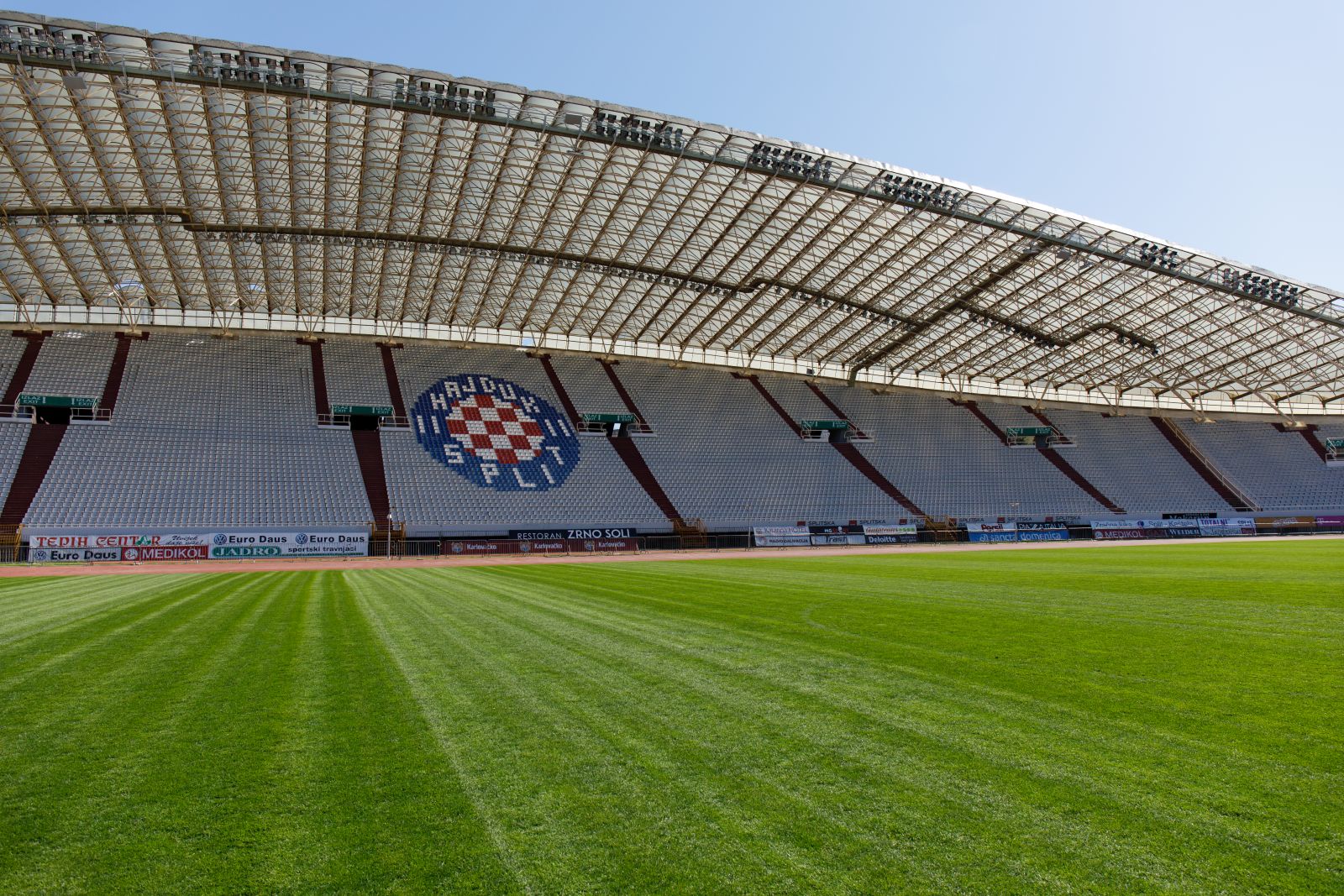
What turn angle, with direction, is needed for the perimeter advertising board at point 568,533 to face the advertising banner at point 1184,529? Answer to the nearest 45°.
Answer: approximately 90° to its left

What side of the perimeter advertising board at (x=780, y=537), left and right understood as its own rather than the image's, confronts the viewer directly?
front

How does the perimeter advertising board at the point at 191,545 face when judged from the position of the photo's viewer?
facing the viewer

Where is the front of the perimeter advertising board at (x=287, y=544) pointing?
toward the camera

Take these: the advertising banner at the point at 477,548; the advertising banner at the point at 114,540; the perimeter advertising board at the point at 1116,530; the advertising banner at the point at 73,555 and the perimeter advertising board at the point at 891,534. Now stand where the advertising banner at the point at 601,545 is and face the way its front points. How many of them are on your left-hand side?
2

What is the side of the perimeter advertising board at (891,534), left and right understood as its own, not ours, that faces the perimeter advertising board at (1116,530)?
left

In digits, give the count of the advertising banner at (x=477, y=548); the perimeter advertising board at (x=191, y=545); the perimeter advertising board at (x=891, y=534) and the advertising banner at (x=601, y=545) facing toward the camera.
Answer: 4

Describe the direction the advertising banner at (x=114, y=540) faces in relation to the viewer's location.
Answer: facing the viewer

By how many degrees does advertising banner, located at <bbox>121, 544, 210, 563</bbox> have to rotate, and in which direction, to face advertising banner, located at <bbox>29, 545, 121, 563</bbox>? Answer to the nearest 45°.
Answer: approximately 90° to its right

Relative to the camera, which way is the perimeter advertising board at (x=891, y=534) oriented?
toward the camera

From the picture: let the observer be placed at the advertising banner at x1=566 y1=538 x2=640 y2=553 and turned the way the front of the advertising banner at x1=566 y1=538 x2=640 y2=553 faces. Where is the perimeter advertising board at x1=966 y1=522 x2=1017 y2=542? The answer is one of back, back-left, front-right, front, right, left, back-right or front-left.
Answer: left

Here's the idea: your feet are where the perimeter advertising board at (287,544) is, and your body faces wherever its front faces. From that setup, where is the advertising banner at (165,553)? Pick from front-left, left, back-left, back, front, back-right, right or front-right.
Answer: right
